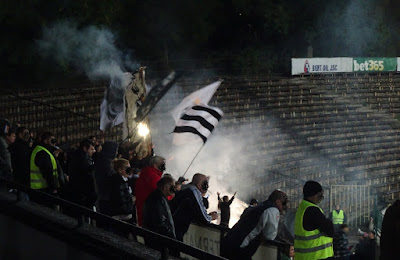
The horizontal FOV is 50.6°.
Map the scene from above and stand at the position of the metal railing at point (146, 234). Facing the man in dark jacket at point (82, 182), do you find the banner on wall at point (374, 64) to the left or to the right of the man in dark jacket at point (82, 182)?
right

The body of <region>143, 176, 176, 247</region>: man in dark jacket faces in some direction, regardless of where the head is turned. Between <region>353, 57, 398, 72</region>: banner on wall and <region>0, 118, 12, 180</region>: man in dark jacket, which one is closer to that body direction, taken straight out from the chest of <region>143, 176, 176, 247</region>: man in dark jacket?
the banner on wall

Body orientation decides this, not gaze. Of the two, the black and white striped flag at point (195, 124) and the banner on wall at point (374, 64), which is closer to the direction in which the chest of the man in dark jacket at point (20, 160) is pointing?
the black and white striped flag

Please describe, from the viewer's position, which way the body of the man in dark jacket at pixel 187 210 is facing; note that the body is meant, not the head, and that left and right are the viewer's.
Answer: facing to the right of the viewer

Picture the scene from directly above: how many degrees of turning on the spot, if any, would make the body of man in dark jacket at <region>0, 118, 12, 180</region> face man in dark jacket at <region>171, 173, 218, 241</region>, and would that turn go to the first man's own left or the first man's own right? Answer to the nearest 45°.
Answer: approximately 45° to the first man's own right
